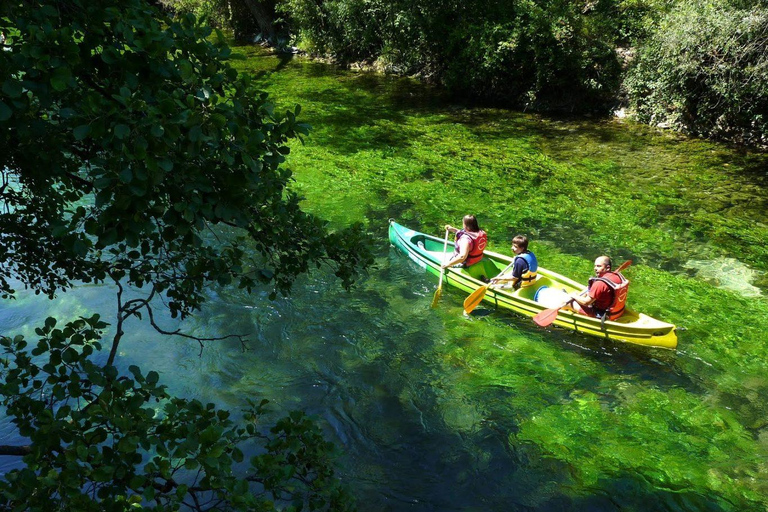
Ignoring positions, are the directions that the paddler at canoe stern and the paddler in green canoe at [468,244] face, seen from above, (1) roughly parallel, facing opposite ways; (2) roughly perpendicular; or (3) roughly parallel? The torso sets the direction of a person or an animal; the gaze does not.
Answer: roughly parallel

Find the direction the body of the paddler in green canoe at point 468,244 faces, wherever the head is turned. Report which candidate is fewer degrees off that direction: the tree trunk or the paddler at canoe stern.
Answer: the tree trunk

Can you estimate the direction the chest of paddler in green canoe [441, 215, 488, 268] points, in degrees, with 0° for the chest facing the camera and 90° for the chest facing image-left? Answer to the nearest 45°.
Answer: approximately 135°

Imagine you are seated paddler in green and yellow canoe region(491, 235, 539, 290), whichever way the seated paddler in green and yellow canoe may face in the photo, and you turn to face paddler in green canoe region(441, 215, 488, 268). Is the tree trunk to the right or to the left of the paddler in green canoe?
right

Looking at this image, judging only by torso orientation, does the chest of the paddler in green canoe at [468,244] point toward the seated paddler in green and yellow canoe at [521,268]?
no

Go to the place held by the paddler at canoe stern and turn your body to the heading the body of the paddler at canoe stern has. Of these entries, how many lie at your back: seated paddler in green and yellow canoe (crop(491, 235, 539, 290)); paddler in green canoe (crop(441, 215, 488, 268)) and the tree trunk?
0

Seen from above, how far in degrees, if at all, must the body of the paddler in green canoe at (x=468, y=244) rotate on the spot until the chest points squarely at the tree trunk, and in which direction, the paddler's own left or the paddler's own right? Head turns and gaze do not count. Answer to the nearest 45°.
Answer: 0° — they already face it

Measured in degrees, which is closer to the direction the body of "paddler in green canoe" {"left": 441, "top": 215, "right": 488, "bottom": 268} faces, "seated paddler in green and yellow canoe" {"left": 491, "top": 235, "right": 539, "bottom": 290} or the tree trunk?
the tree trunk

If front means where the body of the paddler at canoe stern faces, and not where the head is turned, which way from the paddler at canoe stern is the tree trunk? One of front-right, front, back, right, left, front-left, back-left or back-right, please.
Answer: front

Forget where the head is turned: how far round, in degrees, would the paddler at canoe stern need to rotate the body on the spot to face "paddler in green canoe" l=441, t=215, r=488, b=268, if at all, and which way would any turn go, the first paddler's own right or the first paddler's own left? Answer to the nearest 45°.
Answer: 0° — they already face them

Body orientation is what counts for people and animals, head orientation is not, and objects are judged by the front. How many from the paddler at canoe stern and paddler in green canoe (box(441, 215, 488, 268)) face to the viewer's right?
0

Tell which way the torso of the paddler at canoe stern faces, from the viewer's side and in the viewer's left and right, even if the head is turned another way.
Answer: facing away from the viewer and to the left of the viewer

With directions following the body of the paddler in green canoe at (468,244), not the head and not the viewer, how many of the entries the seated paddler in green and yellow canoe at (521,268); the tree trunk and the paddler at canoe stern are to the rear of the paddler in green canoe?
2
